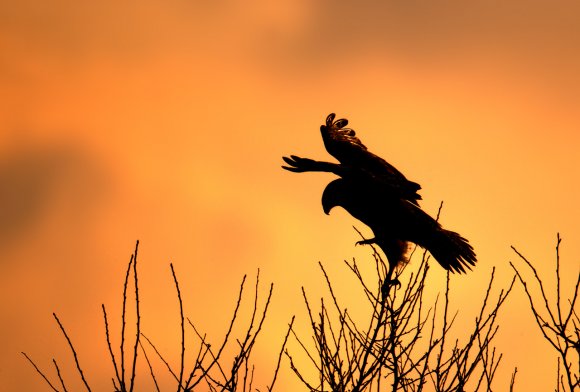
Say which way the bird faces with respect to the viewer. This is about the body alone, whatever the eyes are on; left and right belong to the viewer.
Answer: facing to the left of the viewer
